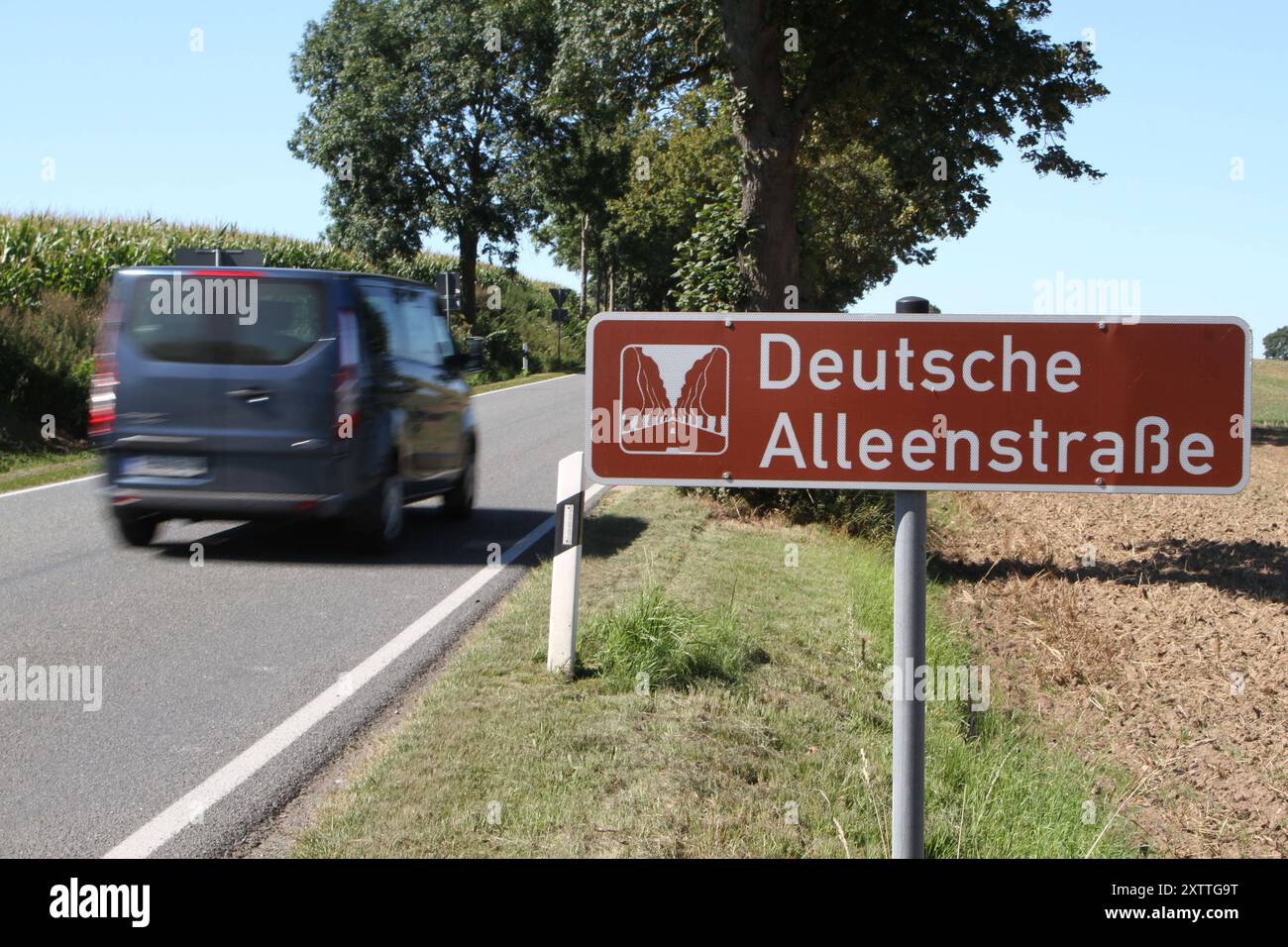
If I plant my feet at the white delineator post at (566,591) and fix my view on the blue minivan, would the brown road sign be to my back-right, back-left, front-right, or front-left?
back-left

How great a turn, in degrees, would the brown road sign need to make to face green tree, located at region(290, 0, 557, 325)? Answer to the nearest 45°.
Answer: approximately 180°

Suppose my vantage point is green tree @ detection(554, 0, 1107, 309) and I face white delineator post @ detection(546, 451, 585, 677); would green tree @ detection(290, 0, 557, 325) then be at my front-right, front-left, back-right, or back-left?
back-right

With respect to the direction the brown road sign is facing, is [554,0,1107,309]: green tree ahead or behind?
behind

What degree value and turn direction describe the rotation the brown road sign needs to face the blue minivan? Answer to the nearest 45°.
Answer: approximately 135° to its right

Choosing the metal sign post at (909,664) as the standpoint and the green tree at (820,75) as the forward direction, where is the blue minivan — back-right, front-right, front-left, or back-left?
front-left

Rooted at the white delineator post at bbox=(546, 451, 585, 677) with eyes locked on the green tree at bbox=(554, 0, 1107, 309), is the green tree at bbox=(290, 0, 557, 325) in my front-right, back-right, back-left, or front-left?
front-left

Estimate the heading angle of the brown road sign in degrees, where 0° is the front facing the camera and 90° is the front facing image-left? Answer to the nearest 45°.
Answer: approximately 0°

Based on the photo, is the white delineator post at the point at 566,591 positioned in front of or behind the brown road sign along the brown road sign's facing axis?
behind
